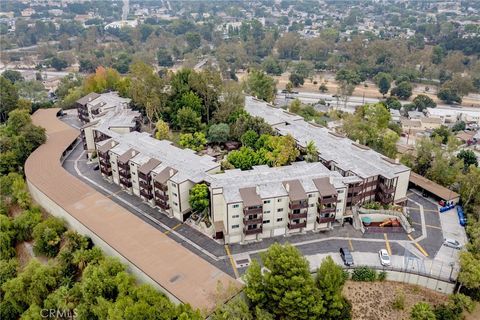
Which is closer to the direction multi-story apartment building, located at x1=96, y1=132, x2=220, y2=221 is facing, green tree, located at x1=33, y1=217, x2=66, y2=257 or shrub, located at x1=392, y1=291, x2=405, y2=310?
the green tree

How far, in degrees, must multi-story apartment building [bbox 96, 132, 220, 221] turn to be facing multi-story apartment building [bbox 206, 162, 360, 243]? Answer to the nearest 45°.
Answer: approximately 90° to its left

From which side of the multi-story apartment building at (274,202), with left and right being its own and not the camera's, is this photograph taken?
front

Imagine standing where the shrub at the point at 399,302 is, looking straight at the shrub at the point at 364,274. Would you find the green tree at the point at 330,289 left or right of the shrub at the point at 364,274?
left

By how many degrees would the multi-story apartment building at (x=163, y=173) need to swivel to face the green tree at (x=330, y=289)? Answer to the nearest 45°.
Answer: approximately 90° to its left

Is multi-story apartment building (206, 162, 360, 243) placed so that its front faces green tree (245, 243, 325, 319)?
yes

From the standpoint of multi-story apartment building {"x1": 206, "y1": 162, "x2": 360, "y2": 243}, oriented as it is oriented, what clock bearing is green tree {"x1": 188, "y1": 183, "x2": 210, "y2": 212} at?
The green tree is roughly at 3 o'clock from the multi-story apartment building.

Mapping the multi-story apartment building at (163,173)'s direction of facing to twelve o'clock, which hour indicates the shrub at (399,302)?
The shrub is roughly at 9 o'clock from the multi-story apartment building.

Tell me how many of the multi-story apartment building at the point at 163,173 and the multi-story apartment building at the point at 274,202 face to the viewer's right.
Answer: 0

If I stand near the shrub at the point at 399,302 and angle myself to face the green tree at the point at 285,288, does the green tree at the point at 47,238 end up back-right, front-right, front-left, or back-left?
front-right

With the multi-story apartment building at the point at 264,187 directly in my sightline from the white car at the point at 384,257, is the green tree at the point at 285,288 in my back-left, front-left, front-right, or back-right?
front-left

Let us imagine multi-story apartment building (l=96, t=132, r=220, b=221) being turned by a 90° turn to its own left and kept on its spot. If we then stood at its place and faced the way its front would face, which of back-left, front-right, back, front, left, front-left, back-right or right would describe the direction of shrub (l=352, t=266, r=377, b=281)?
front

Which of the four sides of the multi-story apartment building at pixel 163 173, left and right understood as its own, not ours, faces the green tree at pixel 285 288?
left

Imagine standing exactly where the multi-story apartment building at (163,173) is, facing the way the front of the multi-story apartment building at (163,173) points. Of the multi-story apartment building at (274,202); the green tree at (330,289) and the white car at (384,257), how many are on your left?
3

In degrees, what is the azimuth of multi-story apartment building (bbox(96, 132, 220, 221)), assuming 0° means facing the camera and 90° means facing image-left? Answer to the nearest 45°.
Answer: approximately 45°

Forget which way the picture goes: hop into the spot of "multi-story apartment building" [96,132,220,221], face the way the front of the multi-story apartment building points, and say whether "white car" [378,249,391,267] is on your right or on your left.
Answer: on your left

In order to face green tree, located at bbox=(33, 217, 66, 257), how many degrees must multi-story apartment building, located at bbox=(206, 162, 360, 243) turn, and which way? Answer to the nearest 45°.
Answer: approximately 90° to its right

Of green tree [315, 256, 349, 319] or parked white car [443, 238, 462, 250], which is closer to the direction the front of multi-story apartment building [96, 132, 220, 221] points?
the green tree
